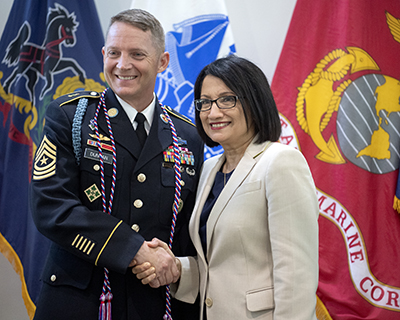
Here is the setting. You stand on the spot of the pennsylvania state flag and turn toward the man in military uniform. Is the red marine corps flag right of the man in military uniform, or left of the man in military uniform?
left

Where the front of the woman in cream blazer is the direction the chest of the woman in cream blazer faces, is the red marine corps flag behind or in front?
behind

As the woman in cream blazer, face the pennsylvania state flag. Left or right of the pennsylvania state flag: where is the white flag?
right

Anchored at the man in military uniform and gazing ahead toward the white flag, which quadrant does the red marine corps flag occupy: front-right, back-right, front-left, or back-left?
front-right

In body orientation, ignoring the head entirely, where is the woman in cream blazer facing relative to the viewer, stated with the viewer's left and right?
facing the viewer and to the left of the viewer

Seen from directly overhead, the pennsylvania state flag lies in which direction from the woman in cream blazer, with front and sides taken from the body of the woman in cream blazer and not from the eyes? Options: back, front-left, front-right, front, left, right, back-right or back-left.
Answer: right
